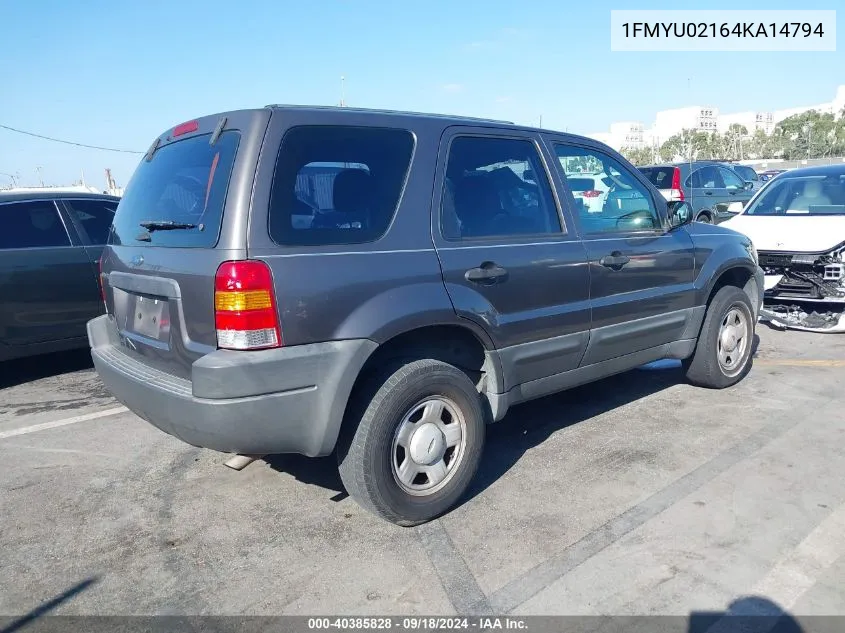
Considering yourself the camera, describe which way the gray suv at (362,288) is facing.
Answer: facing away from the viewer and to the right of the viewer

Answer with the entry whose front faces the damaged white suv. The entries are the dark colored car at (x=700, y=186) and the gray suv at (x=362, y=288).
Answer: the gray suv

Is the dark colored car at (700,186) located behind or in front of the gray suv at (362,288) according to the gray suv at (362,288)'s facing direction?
in front

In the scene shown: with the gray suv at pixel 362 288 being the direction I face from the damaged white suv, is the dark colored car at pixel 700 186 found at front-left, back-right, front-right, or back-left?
back-right

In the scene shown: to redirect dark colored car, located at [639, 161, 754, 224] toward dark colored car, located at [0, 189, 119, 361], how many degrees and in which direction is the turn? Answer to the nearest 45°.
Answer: approximately 180°

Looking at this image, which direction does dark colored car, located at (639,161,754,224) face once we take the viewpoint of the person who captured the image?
facing away from the viewer and to the right of the viewer

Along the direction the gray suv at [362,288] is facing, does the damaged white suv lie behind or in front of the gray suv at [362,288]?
in front

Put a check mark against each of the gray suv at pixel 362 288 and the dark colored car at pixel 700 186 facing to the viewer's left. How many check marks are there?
0

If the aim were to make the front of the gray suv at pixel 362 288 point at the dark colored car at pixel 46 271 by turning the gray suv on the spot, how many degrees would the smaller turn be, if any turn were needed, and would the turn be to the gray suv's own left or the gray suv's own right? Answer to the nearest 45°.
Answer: approximately 90° to the gray suv's own left

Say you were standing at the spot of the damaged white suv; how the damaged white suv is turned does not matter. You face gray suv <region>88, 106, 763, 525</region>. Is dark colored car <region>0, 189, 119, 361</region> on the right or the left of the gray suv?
right
